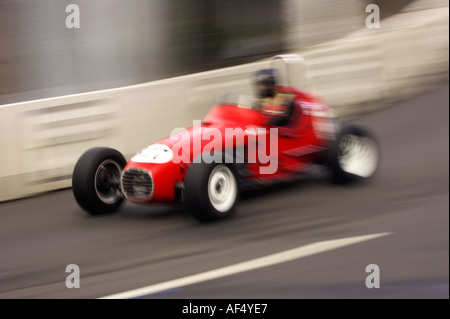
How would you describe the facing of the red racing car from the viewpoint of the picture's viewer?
facing the viewer and to the left of the viewer

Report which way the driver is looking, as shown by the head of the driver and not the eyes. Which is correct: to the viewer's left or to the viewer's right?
to the viewer's left
